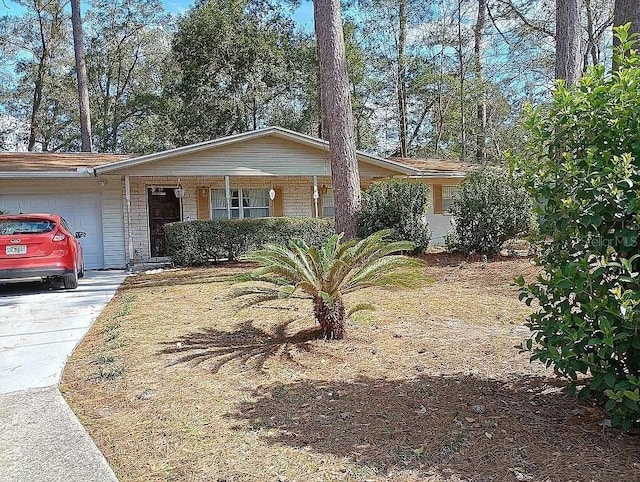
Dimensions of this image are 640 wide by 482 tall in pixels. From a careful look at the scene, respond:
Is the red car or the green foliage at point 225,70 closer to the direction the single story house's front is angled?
the red car

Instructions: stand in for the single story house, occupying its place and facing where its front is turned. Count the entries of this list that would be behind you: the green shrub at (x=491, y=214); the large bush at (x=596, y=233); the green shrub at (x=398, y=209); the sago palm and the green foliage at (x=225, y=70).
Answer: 1

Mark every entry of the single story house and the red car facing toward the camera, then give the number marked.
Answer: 1

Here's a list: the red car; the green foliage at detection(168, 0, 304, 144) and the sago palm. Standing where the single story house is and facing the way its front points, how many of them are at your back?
1

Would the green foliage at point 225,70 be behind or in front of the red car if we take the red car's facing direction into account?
in front

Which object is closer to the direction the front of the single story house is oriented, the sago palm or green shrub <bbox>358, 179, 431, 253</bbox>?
the sago palm

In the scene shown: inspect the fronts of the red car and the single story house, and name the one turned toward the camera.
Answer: the single story house

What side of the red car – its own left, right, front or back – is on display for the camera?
back

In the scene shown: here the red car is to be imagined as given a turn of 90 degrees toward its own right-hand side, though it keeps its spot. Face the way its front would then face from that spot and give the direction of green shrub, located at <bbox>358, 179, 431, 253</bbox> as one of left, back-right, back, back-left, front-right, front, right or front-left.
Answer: front

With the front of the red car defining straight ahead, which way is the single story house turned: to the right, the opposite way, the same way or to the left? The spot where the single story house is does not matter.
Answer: the opposite way

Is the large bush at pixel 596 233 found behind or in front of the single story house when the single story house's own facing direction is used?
in front

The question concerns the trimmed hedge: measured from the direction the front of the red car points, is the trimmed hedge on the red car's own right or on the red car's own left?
on the red car's own right

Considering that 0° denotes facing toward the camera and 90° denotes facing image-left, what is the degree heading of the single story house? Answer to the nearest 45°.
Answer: approximately 0°

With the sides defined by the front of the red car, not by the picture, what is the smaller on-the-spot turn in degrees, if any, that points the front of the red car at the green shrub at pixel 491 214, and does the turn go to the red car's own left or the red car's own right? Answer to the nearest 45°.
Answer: approximately 90° to the red car's own right

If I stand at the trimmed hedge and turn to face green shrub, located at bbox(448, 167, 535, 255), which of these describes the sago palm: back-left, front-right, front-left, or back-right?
front-right

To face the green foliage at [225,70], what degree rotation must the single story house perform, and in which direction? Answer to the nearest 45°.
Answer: approximately 180°
